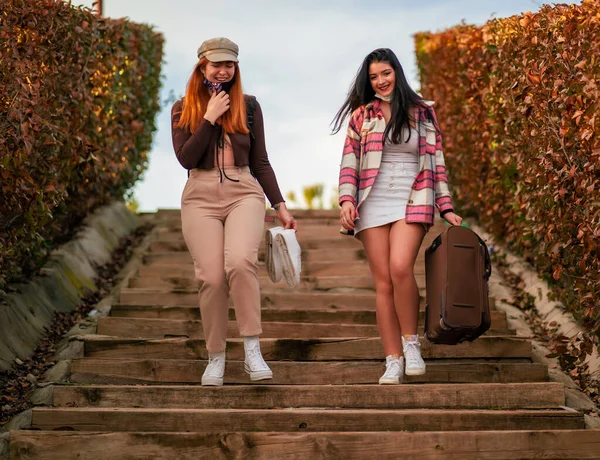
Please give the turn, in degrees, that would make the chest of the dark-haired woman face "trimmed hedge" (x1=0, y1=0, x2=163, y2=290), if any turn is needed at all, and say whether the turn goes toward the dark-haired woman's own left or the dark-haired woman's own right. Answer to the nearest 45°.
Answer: approximately 135° to the dark-haired woman's own right

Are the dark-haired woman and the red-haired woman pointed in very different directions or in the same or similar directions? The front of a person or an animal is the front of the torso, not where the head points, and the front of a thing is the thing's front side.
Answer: same or similar directions

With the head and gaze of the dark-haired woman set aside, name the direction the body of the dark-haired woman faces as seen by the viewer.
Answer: toward the camera

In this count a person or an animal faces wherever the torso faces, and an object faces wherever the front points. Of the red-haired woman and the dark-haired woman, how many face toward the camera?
2

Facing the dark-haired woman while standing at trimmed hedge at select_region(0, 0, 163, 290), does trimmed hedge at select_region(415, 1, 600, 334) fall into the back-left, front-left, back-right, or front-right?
front-left

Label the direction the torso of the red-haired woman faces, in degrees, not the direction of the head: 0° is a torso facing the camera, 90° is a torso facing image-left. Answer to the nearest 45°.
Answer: approximately 0°
